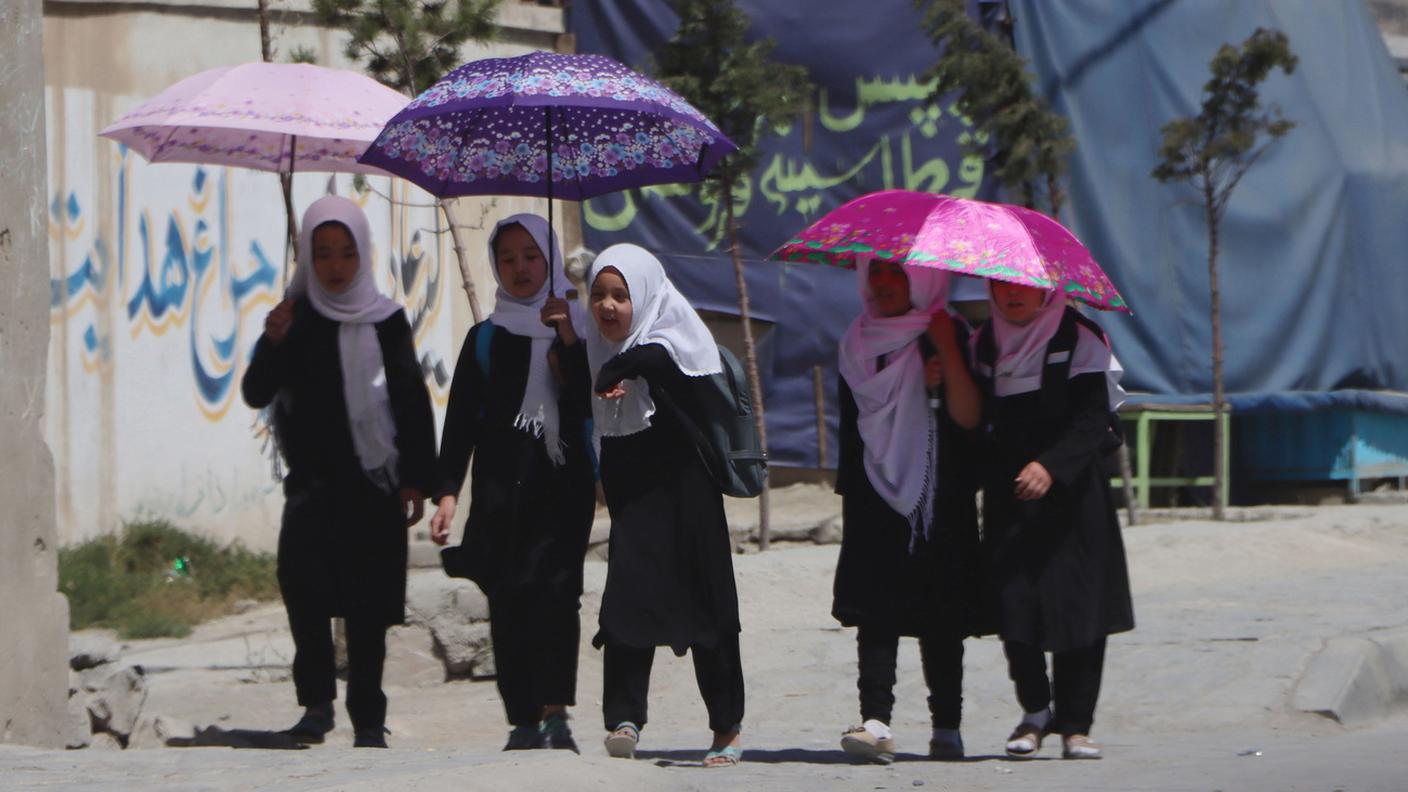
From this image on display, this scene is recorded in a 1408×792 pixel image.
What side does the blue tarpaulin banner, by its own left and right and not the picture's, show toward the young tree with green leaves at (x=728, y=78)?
front

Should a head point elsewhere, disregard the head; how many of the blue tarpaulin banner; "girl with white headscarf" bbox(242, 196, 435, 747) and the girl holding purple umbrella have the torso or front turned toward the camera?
3

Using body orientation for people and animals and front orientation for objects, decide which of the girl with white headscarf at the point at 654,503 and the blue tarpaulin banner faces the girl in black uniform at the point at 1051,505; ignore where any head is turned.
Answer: the blue tarpaulin banner

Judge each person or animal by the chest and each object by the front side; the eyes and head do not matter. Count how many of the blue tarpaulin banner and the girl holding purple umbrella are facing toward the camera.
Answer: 2

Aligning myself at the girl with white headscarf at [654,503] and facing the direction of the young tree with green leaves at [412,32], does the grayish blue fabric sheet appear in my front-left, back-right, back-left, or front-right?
front-right

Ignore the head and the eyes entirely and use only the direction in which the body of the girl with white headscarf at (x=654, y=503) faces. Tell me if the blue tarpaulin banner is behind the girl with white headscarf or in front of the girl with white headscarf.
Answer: behind

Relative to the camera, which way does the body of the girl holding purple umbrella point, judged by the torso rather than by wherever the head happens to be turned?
toward the camera

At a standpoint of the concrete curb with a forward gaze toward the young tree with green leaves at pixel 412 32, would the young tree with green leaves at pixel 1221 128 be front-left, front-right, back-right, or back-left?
front-right

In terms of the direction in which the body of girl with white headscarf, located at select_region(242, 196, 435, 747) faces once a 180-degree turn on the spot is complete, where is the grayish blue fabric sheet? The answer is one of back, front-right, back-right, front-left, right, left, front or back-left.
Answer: front-right

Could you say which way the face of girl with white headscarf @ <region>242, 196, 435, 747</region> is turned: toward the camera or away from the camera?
toward the camera

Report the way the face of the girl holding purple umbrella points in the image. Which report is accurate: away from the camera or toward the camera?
toward the camera

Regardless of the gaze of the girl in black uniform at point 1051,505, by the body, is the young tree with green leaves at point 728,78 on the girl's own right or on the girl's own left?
on the girl's own right

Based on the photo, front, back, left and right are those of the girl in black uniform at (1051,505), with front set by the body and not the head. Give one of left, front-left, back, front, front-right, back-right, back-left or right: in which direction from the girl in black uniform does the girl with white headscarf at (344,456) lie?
front-right

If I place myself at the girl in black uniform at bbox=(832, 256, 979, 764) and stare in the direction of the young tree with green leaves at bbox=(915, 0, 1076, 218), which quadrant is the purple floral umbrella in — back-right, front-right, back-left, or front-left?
front-left

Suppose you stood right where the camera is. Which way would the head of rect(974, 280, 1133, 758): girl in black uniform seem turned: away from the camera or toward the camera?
toward the camera

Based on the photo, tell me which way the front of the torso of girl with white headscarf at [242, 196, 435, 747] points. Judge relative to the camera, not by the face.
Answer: toward the camera

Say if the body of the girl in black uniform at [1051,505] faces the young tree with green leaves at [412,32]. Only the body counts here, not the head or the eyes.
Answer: no

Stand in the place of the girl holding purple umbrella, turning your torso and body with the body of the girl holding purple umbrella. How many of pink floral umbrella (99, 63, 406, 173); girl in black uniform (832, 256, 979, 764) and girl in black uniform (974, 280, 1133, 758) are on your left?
2

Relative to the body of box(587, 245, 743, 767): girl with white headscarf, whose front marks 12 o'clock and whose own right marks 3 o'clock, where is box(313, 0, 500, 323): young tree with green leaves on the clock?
The young tree with green leaves is roughly at 4 o'clock from the girl with white headscarf.

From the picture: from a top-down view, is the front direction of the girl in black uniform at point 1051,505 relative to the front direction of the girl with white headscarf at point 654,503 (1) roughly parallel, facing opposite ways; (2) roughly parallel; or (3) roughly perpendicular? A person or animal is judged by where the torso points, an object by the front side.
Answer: roughly parallel
